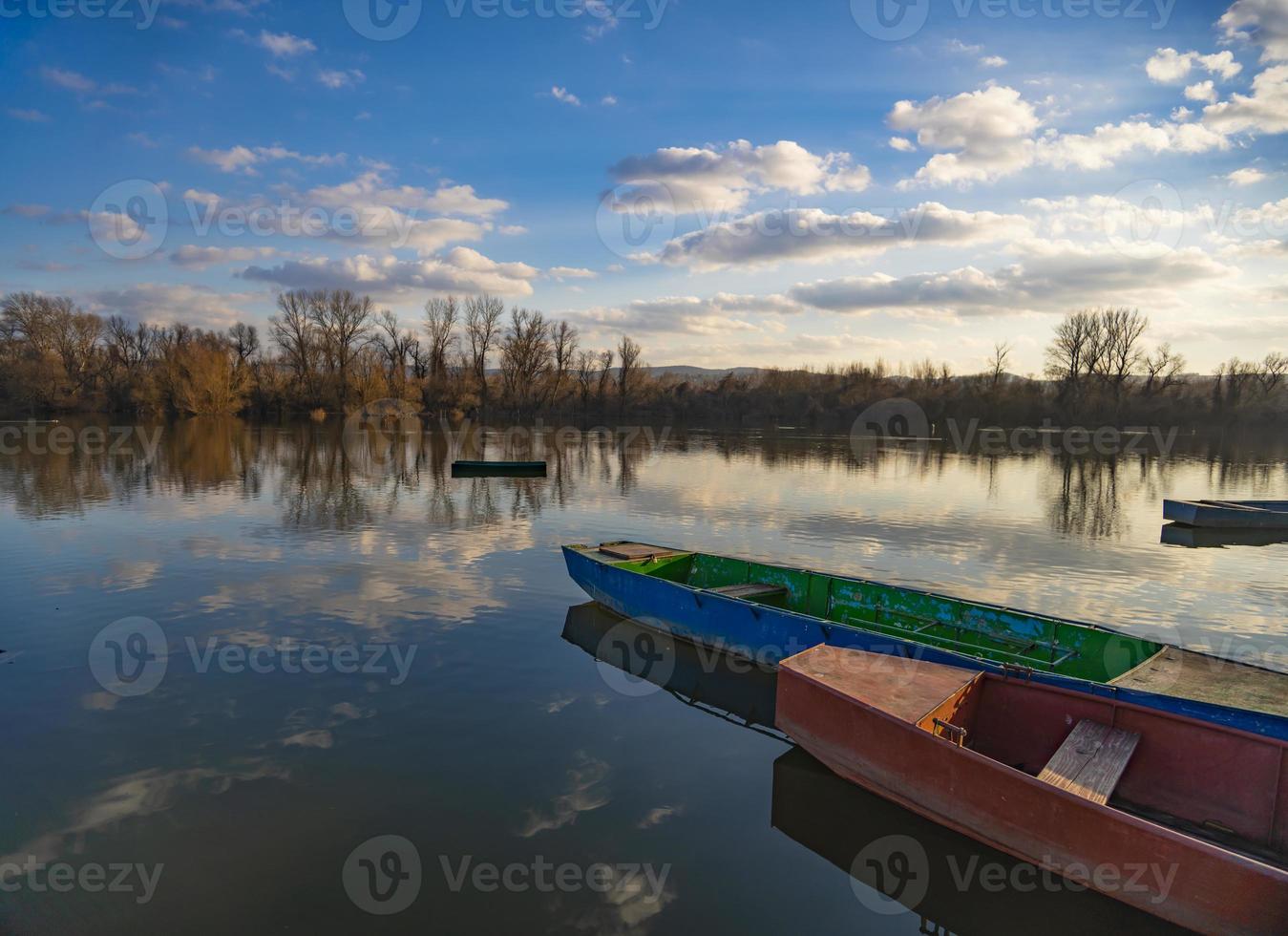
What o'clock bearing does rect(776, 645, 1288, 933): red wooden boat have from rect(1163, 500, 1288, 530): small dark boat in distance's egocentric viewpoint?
The red wooden boat is roughly at 9 o'clock from the small dark boat in distance.

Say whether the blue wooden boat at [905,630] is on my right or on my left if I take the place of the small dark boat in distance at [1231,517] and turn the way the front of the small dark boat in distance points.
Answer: on my left

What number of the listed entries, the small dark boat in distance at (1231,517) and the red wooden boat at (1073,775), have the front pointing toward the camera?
0

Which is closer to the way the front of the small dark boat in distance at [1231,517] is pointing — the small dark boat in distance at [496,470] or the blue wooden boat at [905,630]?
the small dark boat in distance

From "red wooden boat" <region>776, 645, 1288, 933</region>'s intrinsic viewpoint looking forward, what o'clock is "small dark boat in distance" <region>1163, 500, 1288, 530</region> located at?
The small dark boat in distance is roughly at 2 o'clock from the red wooden boat.

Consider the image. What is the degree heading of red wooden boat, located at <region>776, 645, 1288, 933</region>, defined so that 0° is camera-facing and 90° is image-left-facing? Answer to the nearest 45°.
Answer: approximately 135°

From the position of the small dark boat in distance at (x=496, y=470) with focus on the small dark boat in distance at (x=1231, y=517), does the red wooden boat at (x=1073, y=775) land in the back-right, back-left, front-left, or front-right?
front-right

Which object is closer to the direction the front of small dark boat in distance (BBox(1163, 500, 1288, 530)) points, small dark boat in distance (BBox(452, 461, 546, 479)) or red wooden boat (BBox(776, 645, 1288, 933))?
the small dark boat in distance

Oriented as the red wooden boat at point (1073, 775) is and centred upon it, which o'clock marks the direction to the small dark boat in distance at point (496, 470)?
The small dark boat in distance is roughly at 12 o'clock from the red wooden boat.

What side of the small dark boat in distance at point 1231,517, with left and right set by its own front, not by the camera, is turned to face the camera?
left
